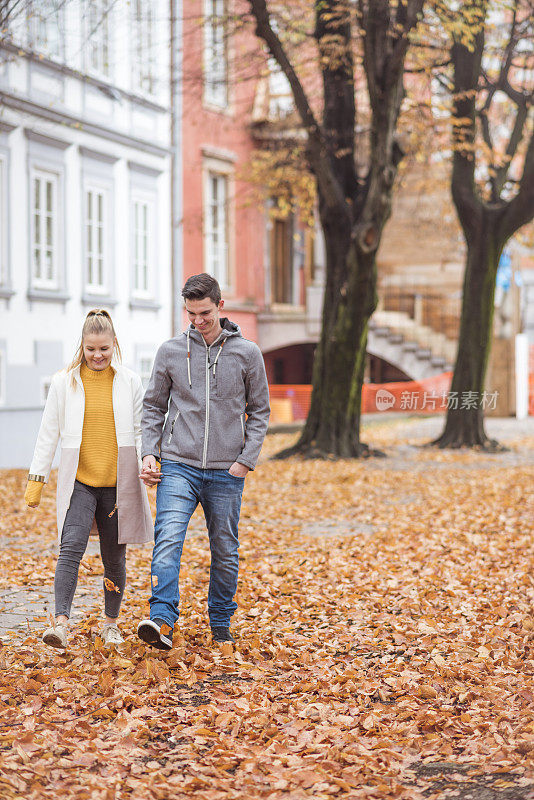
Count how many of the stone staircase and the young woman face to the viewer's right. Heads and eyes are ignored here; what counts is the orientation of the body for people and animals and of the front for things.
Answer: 1

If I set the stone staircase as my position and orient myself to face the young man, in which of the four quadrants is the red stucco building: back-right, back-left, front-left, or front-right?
front-right

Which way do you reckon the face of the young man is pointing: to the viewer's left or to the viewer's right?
to the viewer's left

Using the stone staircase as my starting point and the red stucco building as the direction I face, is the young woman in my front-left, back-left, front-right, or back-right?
front-left

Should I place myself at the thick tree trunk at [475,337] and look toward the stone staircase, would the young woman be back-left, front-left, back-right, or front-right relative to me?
back-left

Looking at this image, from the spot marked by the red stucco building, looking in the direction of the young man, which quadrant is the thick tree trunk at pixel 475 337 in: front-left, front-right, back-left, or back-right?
front-left

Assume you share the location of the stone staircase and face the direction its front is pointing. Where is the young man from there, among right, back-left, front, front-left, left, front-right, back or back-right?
right

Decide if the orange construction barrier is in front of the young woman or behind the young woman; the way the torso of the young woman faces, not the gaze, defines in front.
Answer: behind

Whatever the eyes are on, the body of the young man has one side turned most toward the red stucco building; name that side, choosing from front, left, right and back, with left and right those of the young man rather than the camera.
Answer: back

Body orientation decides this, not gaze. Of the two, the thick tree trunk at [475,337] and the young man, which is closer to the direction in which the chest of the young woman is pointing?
the young man

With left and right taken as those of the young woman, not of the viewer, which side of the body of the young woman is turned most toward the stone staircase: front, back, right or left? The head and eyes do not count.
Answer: back

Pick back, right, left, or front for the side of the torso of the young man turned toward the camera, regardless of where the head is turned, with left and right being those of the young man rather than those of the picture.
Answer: front
